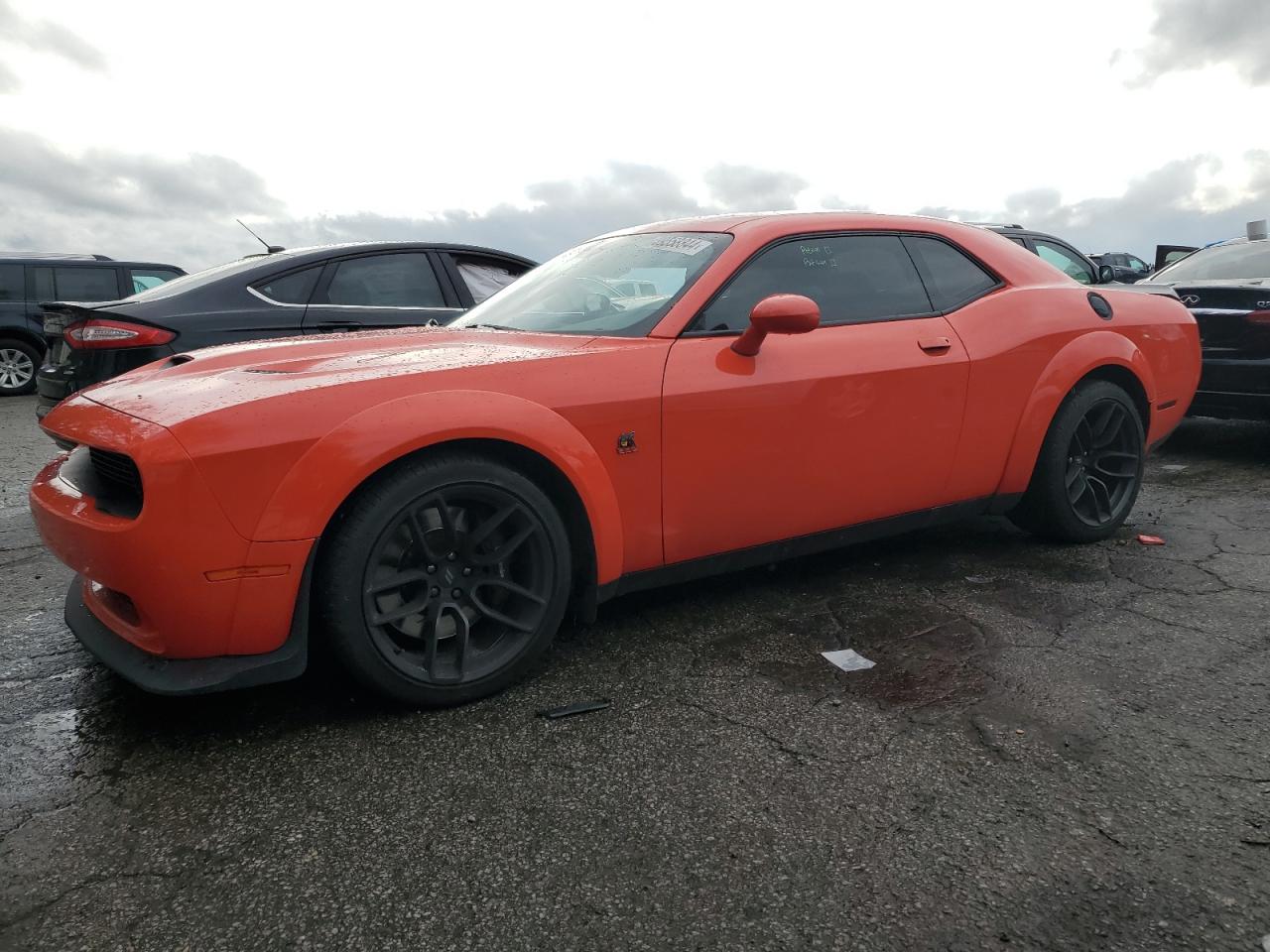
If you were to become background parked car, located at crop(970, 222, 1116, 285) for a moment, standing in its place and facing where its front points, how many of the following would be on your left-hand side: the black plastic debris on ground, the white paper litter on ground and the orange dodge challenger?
0

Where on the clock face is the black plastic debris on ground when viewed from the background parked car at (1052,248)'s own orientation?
The black plastic debris on ground is roughly at 5 o'clock from the background parked car.

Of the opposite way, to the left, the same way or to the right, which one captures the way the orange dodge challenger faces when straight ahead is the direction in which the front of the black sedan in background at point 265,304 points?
the opposite way

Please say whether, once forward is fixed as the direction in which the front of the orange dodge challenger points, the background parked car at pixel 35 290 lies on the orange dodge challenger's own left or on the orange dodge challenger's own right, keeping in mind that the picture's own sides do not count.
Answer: on the orange dodge challenger's own right

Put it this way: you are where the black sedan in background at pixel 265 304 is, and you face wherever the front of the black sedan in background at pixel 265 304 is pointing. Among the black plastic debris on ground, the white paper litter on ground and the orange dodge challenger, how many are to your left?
0

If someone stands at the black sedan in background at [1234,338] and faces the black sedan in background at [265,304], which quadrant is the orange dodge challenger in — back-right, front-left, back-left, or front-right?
front-left

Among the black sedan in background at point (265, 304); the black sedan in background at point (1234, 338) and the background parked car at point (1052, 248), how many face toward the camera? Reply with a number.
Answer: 0

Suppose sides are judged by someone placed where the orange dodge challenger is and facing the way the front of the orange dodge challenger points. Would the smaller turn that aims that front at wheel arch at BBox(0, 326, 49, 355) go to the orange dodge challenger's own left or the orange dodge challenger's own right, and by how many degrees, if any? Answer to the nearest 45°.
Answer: approximately 90° to the orange dodge challenger's own right

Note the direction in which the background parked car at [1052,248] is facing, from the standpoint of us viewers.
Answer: facing away from the viewer and to the right of the viewer

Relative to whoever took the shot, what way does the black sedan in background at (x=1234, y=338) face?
facing away from the viewer and to the right of the viewer

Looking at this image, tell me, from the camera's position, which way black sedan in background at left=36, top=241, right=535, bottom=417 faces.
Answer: facing away from the viewer and to the right of the viewer

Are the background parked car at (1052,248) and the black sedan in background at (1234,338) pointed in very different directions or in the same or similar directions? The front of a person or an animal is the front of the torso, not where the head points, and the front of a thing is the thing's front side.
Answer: same or similar directions

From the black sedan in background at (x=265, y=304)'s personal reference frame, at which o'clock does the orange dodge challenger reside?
The orange dodge challenger is roughly at 4 o'clock from the black sedan in background.

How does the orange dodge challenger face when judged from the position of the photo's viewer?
facing the viewer and to the left of the viewer

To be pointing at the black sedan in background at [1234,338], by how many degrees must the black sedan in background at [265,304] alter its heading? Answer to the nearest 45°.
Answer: approximately 45° to its right
